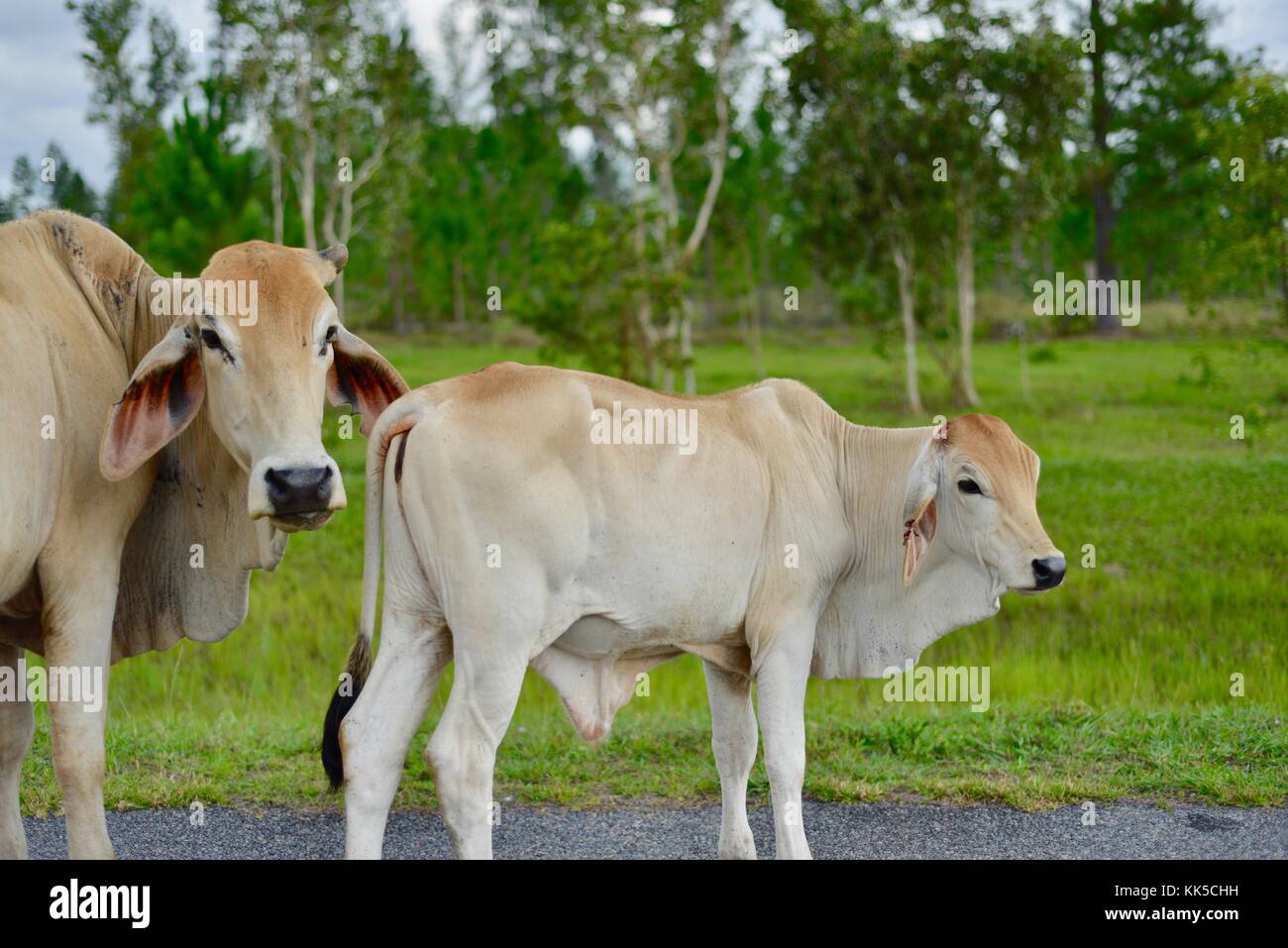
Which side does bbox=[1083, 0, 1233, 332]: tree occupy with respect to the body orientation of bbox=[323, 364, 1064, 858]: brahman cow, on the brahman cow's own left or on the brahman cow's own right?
on the brahman cow's own left

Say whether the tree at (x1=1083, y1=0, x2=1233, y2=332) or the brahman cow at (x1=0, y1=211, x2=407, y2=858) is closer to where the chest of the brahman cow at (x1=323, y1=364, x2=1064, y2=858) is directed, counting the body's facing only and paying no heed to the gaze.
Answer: the tree

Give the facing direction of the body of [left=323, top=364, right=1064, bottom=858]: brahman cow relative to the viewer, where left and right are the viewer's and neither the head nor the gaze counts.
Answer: facing to the right of the viewer

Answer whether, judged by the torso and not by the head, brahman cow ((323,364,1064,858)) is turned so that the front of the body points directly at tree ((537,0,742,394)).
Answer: no

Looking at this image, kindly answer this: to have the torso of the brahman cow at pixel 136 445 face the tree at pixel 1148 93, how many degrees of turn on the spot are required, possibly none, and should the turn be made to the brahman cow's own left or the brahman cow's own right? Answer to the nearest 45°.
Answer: approximately 45° to the brahman cow's own left

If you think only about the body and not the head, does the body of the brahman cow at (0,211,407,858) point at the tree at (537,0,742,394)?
no

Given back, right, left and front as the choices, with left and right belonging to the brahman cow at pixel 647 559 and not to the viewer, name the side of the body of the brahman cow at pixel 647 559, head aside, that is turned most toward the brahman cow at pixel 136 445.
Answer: back

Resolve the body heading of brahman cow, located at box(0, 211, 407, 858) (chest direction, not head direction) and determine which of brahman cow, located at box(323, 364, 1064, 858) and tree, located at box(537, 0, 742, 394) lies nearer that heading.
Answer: the brahman cow
